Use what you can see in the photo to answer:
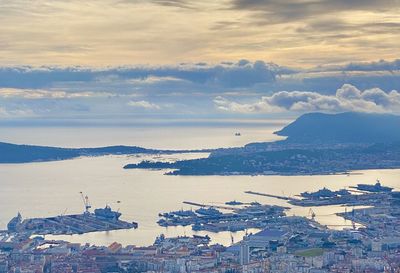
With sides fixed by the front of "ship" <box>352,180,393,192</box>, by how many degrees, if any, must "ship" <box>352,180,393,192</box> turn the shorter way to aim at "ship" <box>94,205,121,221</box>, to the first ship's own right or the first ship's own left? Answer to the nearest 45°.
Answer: approximately 45° to the first ship's own left

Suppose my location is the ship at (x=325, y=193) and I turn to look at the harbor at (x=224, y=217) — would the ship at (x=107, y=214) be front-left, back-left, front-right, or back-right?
front-right

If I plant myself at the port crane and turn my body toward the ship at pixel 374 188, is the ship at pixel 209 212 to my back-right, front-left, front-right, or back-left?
front-right

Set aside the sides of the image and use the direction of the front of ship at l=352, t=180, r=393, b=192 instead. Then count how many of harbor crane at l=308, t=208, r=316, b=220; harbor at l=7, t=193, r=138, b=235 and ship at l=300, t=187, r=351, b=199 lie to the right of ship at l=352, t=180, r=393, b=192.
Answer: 0
